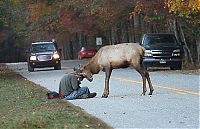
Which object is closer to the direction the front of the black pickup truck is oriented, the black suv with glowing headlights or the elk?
the elk

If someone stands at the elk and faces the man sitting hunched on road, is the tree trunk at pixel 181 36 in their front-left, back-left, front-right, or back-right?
back-right

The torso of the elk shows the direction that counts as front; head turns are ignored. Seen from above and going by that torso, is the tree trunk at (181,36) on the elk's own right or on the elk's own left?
on the elk's own right

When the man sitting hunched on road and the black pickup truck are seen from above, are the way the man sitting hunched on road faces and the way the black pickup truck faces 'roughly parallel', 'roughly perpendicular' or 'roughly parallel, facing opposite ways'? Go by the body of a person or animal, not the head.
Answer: roughly perpendicular

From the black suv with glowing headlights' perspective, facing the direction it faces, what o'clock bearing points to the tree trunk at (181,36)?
The tree trunk is roughly at 9 o'clock from the black suv with glowing headlights.

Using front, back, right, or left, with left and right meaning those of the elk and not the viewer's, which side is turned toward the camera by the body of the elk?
left

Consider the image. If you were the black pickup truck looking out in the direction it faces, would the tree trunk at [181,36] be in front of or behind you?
behind

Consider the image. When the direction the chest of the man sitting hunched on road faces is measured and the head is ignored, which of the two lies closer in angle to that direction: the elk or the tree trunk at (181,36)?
the elk

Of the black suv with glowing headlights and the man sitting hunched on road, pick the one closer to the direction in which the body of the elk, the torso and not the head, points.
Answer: the man sitting hunched on road

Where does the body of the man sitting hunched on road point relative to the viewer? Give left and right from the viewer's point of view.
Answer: facing to the right of the viewer
